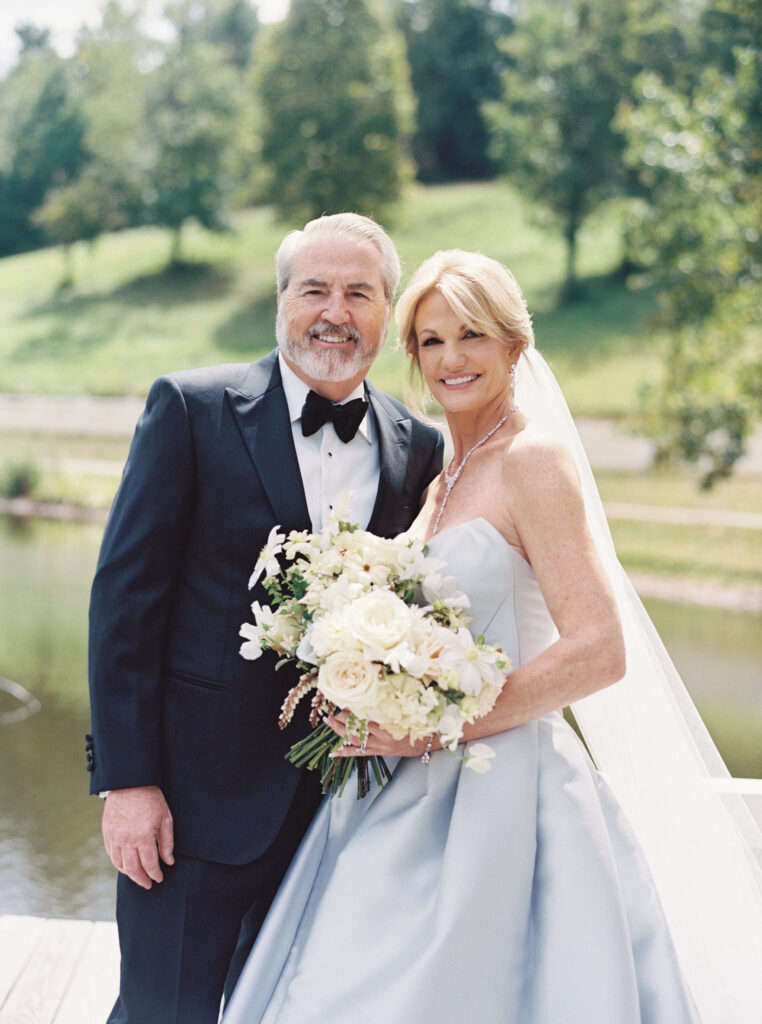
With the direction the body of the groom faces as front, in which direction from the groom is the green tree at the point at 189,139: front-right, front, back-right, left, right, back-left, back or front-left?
back-left

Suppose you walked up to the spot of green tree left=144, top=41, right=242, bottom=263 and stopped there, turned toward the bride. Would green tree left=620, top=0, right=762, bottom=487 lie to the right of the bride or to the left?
left

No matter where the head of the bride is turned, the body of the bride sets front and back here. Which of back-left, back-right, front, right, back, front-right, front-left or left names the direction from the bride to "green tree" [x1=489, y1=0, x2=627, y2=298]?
back-right

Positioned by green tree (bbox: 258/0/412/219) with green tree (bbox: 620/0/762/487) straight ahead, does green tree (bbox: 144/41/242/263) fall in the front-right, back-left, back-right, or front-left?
back-right

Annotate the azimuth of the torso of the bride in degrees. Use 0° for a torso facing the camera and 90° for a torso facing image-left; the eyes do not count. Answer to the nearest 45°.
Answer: approximately 45°

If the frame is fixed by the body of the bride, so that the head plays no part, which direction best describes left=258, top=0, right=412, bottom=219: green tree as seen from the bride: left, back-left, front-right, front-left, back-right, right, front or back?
back-right

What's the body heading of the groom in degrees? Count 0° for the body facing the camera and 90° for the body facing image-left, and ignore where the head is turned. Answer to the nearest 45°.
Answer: approximately 315°
